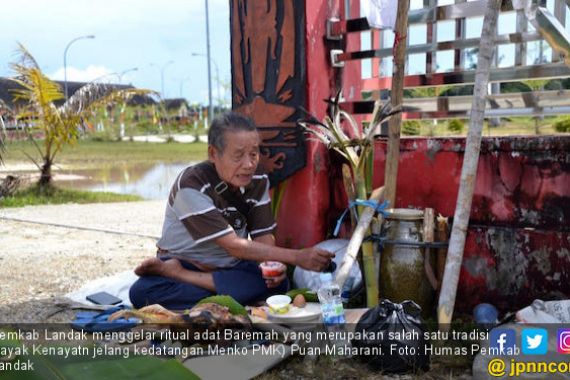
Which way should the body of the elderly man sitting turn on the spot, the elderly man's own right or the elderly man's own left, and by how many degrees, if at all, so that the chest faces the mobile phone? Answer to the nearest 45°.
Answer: approximately 180°

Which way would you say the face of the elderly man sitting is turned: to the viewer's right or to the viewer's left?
to the viewer's right

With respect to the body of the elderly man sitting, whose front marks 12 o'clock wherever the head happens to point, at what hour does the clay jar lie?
The clay jar is roughly at 11 o'clock from the elderly man sitting.

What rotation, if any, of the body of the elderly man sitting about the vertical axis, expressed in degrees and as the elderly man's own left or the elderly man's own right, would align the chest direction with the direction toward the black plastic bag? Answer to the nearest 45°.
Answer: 0° — they already face it

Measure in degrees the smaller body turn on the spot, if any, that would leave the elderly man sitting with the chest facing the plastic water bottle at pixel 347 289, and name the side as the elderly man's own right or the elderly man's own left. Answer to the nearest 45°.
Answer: approximately 45° to the elderly man's own left

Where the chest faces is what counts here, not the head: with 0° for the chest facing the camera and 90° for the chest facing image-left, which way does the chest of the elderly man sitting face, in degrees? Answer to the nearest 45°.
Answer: approximately 315°

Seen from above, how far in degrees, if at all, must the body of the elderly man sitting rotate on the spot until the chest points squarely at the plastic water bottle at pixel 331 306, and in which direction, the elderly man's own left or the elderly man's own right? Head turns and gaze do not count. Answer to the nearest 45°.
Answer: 0° — they already face it

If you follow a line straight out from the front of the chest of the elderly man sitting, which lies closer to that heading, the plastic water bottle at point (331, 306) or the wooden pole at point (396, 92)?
the plastic water bottle
